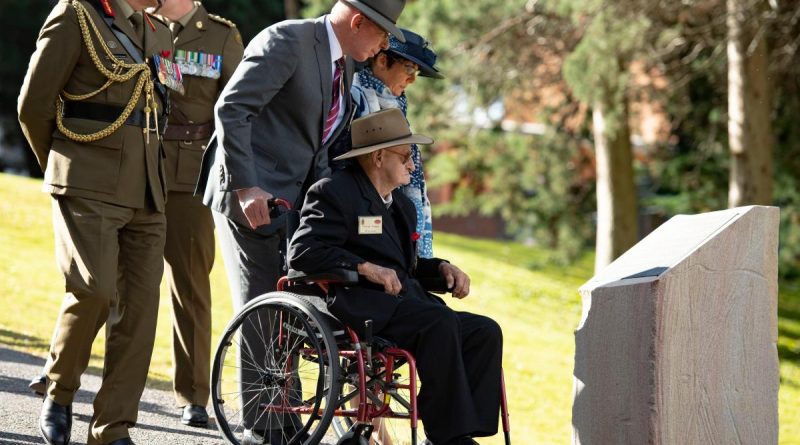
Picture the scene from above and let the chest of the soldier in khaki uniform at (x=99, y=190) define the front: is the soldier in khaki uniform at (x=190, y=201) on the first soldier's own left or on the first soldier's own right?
on the first soldier's own left

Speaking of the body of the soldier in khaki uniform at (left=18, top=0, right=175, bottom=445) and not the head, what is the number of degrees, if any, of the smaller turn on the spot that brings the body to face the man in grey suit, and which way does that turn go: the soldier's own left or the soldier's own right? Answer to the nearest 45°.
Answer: approximately 45° to the soldier's own left

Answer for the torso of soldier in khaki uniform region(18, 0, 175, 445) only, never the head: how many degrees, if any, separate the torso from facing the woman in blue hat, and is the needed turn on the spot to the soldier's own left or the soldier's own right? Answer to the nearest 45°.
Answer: approximately 45° to the soldier's own left

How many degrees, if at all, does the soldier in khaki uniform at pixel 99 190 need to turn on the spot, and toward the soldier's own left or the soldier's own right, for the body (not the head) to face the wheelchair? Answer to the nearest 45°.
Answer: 0° — they already face it

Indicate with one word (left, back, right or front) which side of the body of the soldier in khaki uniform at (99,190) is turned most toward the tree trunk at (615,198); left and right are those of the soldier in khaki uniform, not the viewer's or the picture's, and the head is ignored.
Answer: left

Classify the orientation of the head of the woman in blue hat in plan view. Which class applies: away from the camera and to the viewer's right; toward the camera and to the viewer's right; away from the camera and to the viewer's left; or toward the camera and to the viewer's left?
toward the camera and to the viewer's right

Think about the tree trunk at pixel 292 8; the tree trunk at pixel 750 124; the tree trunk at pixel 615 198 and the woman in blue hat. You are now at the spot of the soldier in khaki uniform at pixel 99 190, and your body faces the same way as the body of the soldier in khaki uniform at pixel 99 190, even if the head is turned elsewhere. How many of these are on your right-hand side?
0

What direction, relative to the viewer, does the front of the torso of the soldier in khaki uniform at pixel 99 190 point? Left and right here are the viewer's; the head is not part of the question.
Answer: facing the viewer and to the right of the viewer

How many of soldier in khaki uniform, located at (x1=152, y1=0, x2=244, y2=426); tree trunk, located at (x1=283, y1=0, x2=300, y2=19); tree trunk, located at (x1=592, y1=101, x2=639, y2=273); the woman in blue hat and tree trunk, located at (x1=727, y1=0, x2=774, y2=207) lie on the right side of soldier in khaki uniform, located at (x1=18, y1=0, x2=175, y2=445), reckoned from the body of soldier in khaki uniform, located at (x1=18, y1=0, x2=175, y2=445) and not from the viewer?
0

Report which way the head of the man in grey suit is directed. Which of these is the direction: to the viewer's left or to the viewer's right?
to the viewer's right

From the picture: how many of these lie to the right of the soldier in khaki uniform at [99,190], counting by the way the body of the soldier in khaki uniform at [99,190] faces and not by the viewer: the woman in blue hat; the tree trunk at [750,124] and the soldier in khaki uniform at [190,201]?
0

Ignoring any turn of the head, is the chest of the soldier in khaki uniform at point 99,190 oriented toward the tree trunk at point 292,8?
no

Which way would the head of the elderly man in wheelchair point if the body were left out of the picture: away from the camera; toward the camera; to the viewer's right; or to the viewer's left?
to the viewer's right
